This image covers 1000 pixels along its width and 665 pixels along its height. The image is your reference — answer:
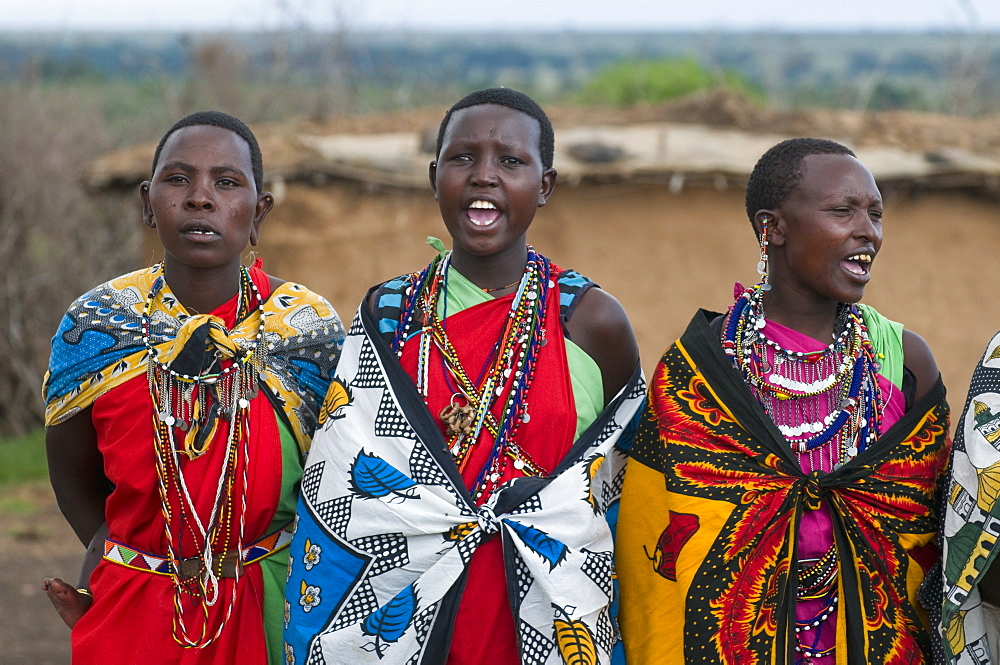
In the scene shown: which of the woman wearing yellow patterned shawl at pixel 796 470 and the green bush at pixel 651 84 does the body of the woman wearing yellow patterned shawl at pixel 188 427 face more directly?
the woman wearing yellow patterned shawl

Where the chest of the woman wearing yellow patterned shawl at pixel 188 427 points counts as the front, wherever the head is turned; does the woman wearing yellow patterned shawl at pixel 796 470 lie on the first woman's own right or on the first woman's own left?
on the first woman's own left

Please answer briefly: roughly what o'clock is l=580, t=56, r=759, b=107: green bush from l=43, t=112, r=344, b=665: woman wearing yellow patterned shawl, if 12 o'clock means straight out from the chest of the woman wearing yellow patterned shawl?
The green bush is roughly at 7 o'clock from the woman wearing yellow patterned shawl.

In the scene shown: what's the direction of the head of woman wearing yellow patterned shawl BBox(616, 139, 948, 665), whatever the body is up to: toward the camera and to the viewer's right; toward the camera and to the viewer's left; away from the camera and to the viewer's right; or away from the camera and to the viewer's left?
toward the camera and to the viewer's right

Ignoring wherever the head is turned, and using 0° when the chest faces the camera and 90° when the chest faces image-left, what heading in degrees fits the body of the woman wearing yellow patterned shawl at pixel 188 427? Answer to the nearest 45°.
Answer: approximately 0°
